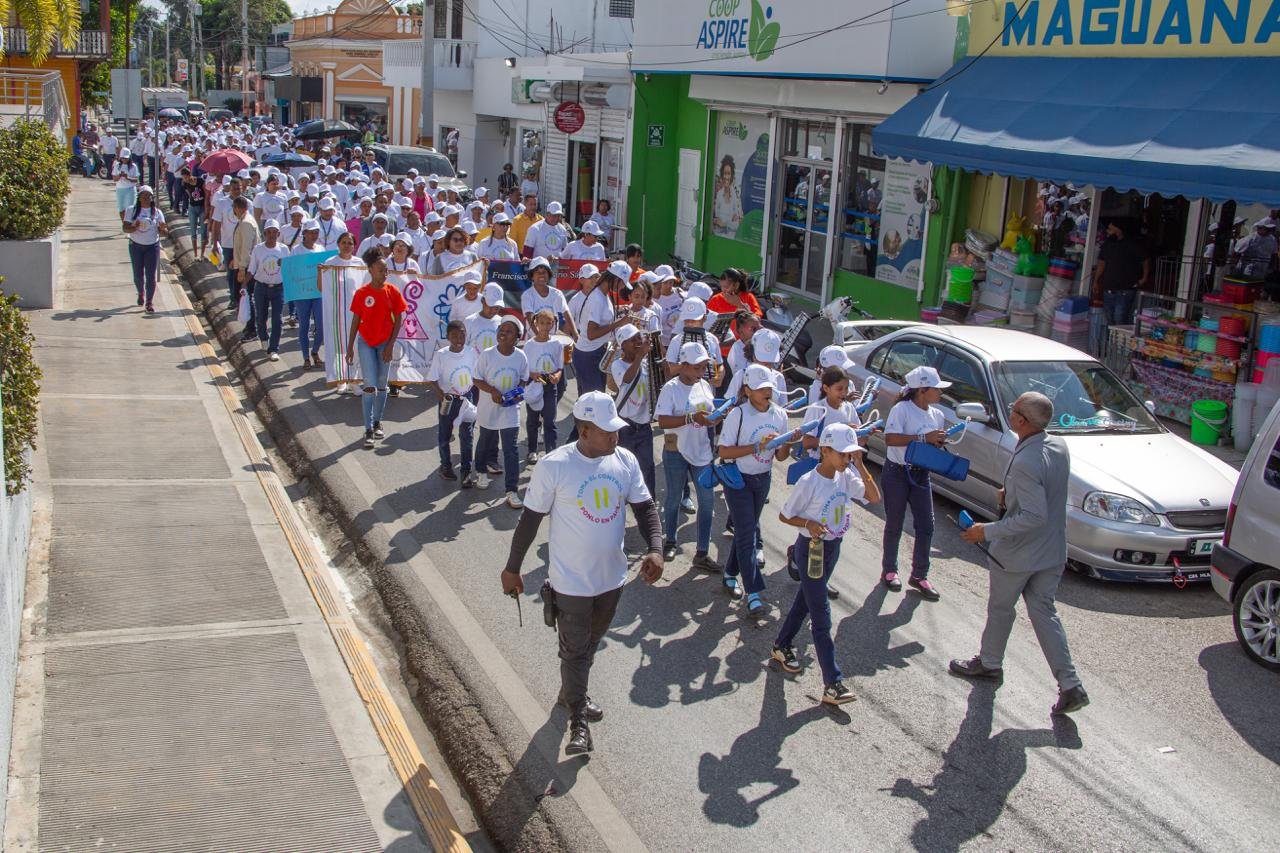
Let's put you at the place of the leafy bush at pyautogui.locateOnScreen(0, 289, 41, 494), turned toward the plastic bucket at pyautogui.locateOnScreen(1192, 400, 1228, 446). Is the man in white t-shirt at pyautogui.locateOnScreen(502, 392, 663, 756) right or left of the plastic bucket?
right

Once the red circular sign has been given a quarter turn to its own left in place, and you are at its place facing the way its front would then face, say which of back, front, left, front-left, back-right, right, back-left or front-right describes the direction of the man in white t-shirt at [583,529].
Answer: right

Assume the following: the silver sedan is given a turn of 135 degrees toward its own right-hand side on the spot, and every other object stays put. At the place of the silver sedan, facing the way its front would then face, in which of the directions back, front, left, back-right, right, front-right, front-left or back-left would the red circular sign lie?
front-right

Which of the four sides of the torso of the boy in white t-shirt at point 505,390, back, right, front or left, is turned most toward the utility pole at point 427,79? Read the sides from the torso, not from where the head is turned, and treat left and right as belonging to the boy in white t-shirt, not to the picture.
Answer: back

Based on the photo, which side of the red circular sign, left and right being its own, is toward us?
front

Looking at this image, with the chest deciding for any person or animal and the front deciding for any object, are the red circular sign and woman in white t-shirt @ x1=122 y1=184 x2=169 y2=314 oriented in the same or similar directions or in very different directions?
same or similar directions

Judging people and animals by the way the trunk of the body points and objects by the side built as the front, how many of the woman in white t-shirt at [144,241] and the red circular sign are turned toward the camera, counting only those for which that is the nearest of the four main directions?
2

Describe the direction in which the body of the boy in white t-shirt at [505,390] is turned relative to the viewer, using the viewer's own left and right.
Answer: facing the viewer

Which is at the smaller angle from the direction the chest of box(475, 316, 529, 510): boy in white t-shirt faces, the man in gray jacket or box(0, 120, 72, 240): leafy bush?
the man in gray jacket

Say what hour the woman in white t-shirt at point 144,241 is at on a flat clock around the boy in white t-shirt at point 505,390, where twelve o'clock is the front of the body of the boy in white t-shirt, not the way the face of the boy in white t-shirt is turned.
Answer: The woman in white t-shirt is roughly at 5 o'clock from the boy in white t-shirt.

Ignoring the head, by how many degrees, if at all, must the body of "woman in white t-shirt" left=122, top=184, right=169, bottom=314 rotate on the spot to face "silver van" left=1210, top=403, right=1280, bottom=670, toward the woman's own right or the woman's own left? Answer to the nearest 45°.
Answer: approximately 45° to the woman's own left

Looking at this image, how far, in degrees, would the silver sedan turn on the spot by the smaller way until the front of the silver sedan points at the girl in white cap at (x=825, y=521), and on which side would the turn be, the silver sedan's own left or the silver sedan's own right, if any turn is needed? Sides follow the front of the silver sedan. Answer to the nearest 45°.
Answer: approximately 45° to the silver sedan's own right

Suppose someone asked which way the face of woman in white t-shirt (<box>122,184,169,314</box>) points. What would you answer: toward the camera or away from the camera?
toward the camera

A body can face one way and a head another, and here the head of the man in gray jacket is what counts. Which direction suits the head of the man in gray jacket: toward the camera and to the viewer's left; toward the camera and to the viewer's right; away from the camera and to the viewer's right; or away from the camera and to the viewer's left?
away from the camera and to the viewer's left

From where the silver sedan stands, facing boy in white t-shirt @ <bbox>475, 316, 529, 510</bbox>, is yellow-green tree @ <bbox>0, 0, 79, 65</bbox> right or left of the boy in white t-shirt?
right
